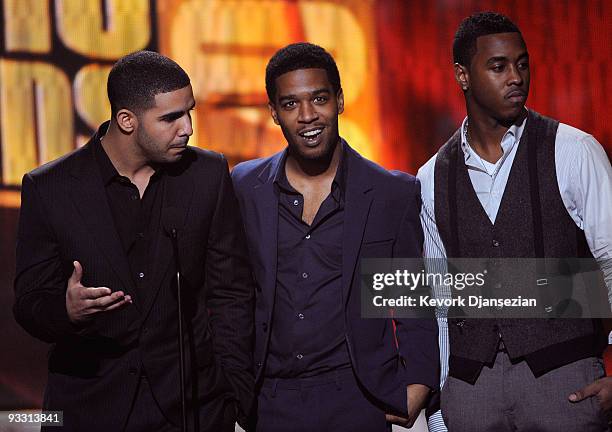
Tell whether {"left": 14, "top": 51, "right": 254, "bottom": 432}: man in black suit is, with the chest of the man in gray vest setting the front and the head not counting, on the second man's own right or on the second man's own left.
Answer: on the second man's own right

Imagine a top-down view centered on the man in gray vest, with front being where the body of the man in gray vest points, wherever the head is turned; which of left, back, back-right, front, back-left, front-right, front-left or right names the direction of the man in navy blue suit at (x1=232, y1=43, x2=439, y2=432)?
right

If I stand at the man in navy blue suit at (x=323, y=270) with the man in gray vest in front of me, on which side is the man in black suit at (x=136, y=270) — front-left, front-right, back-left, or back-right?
back-right

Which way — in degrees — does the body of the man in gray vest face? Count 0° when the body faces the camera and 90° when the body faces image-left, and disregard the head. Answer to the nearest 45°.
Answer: approximately 0°
